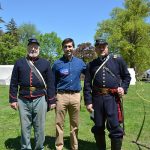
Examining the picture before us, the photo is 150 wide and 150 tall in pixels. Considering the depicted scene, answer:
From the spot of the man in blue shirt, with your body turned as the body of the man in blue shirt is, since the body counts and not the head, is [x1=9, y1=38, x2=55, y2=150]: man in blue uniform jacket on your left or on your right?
on your right

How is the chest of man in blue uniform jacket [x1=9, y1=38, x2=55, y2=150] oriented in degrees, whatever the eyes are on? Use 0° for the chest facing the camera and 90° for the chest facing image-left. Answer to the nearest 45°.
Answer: approximately 0°

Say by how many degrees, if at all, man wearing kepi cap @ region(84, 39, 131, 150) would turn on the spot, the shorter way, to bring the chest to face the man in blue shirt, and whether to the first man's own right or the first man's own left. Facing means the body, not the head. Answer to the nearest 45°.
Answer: approximately 90° to the first man's own right

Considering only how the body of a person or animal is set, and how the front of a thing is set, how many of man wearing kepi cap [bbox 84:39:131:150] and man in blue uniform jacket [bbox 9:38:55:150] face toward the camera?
2

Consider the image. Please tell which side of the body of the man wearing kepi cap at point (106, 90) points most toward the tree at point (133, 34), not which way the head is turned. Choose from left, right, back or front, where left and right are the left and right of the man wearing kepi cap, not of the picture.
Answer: back

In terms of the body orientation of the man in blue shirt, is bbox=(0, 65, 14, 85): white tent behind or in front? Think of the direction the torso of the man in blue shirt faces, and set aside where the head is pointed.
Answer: behind

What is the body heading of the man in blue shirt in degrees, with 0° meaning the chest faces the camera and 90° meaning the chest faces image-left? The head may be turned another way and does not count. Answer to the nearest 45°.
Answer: approximately 0°
